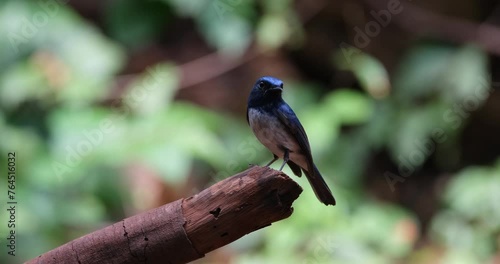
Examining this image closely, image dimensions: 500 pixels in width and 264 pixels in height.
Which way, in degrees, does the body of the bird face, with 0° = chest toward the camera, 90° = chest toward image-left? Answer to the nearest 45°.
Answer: approximately 45°
